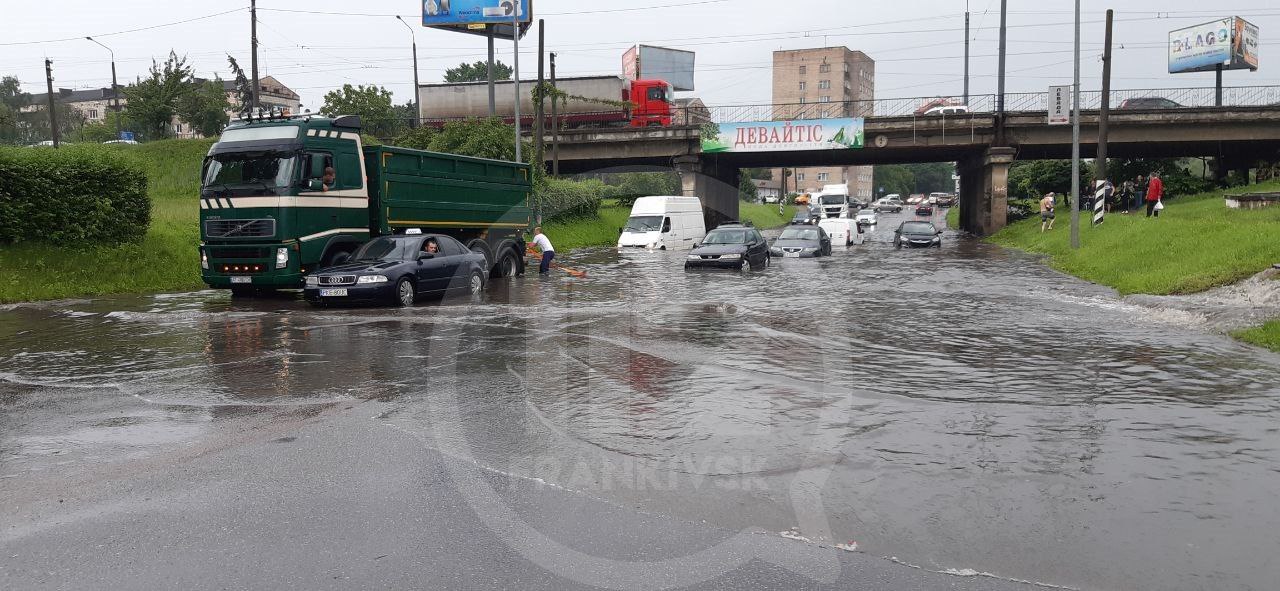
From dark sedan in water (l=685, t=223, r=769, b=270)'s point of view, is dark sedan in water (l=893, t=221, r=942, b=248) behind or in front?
behind

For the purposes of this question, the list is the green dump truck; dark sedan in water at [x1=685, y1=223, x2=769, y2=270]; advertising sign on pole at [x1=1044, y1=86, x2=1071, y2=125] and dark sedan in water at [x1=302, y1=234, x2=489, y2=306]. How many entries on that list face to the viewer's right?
0

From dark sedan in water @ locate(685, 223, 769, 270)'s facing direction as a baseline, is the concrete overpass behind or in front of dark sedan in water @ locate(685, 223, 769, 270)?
behind

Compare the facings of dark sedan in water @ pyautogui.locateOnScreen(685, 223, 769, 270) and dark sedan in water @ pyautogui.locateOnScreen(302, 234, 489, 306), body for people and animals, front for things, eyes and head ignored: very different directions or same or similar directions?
same or similar directions

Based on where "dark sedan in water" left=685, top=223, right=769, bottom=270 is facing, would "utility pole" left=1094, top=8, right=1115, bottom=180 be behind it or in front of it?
behind

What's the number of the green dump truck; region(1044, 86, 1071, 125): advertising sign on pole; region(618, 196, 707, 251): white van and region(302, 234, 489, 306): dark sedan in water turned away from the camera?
0

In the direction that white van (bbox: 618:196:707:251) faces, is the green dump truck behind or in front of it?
in front

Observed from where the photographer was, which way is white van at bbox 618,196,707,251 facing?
facing the viewer and to the left of the viewer

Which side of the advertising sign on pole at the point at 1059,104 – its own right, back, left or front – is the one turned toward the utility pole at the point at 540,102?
right

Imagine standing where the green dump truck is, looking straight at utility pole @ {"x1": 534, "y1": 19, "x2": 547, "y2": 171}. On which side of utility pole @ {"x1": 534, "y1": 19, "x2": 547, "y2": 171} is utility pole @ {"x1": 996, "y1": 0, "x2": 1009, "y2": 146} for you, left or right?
right

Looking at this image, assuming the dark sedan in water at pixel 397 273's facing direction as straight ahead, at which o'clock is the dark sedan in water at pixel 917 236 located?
the dark sedan in water at pixel 917 236 is roughly at 6 o'clock from the dark sedan in water at pixel 397 273.

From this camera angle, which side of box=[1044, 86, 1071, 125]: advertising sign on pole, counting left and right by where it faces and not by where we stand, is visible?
front

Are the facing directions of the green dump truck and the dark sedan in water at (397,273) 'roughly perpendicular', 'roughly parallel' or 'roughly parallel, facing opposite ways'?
roughly parallel

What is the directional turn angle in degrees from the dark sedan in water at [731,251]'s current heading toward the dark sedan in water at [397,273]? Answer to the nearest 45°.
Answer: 0° — it already faces it

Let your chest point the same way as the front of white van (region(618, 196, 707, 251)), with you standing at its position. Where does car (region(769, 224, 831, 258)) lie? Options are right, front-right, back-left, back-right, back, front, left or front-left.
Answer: left

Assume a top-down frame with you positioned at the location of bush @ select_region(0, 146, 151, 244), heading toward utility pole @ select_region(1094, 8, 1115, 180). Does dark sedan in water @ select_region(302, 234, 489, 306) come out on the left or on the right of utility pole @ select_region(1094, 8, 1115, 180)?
right

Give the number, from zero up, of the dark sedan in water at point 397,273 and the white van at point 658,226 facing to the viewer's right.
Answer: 0
